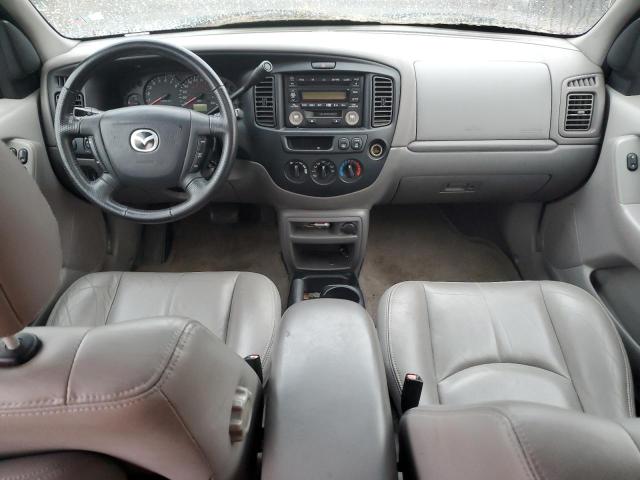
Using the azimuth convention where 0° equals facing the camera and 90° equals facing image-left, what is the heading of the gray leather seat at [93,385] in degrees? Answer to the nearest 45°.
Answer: approximately 180°

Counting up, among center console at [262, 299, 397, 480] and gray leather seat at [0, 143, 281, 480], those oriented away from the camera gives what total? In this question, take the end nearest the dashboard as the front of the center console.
2

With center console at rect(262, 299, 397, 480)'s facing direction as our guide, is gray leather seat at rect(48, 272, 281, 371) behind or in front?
in front

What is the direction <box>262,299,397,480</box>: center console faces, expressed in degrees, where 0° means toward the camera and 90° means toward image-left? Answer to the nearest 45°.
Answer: approximately 180°

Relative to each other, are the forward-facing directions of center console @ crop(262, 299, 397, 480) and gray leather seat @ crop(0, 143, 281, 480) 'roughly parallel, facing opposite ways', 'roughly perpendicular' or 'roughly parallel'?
roughly parallel
